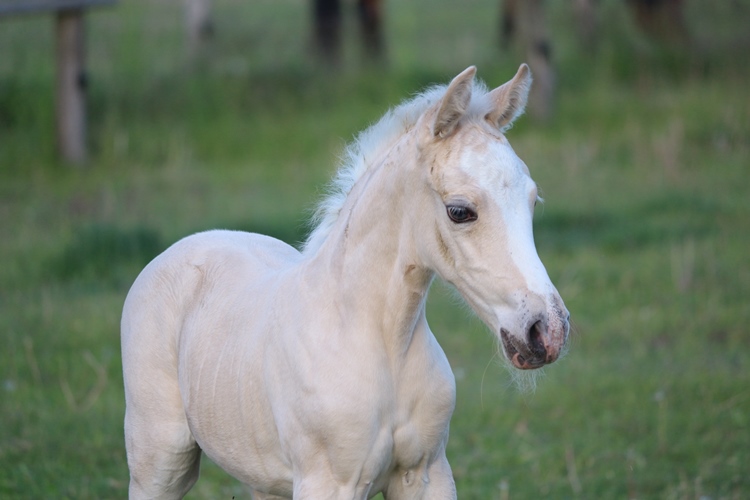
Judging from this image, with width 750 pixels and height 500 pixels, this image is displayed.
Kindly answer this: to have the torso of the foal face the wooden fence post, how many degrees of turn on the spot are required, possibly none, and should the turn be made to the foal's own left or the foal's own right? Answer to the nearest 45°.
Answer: approximately 135° to the foal's own left

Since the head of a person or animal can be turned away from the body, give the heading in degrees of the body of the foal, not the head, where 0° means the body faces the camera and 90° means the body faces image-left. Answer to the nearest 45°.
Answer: approximately 315°
